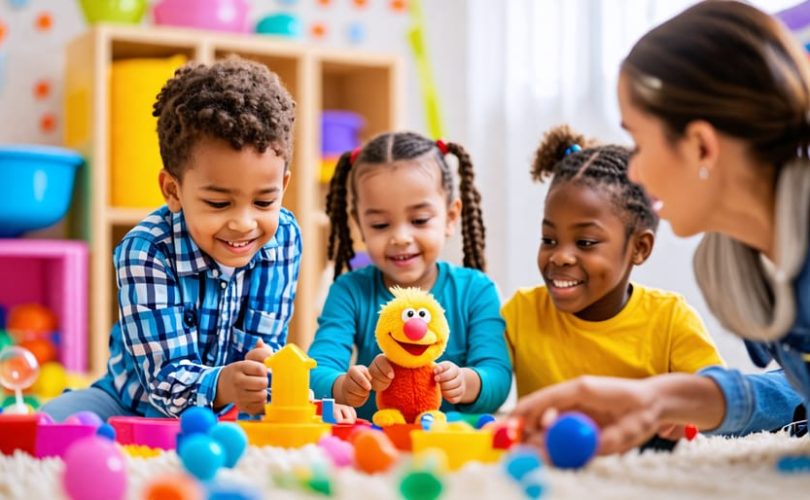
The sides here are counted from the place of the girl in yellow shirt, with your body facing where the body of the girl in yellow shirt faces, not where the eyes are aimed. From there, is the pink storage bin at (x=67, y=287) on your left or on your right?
on your right

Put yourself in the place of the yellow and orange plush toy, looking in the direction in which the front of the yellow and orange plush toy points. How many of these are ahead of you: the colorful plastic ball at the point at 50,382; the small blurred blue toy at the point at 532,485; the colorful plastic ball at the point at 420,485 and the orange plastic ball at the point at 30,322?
2

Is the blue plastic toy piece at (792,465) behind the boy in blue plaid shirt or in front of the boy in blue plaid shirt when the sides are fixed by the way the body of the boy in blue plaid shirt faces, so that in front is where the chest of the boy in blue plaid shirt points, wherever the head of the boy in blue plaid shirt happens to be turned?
in front

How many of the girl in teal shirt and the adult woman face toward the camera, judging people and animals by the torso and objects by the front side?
1

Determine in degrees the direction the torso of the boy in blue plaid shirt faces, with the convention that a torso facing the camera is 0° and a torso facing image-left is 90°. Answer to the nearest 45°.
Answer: approximately 315°

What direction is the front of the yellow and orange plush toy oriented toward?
toward the camera

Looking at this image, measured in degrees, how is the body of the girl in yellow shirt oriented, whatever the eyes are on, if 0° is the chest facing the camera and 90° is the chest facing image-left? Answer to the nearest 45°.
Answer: approximately 45°

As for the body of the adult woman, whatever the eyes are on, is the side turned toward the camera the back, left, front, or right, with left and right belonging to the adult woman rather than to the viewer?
left

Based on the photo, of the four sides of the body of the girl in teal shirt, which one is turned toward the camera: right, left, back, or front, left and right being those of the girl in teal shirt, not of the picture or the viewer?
front

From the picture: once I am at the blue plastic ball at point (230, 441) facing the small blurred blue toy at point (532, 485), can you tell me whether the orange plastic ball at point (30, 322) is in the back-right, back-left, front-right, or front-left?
back-left
